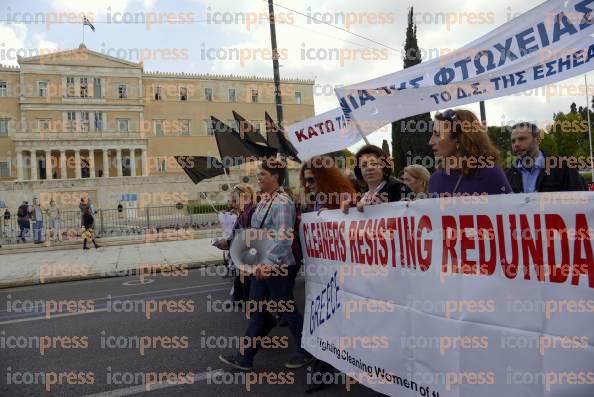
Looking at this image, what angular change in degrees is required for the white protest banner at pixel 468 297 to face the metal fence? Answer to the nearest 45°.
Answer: approximately 90° to its right

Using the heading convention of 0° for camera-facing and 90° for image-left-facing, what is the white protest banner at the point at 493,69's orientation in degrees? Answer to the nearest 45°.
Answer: approximately 45°

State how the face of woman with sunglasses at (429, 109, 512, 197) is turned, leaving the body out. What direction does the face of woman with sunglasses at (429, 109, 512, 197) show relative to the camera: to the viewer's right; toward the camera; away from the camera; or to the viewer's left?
to the viewer's left

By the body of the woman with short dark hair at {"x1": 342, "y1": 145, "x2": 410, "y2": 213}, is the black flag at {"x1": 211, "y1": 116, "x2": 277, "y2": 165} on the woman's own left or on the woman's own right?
on the woman's own right

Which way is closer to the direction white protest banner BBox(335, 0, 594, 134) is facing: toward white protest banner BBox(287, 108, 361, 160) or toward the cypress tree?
the white protest banner

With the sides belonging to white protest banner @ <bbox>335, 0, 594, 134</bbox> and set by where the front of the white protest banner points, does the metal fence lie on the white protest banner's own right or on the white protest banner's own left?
on the white protest banner's own right

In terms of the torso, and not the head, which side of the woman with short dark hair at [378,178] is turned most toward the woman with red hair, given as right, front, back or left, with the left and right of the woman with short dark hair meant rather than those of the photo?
right

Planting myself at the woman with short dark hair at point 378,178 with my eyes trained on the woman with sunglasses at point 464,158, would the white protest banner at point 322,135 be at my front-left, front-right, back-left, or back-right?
back-left

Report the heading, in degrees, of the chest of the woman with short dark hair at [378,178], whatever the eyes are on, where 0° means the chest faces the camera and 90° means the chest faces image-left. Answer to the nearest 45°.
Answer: approximately 45°

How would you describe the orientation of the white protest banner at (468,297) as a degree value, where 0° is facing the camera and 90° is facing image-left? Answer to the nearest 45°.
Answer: approximately 45°

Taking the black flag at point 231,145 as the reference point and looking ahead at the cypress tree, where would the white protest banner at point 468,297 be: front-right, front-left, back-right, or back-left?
back-right

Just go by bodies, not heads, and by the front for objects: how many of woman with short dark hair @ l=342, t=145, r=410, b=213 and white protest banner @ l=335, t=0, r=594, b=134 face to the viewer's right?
0

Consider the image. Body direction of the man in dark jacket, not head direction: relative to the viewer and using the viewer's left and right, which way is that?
facing the viewer and to the left of the viewer
